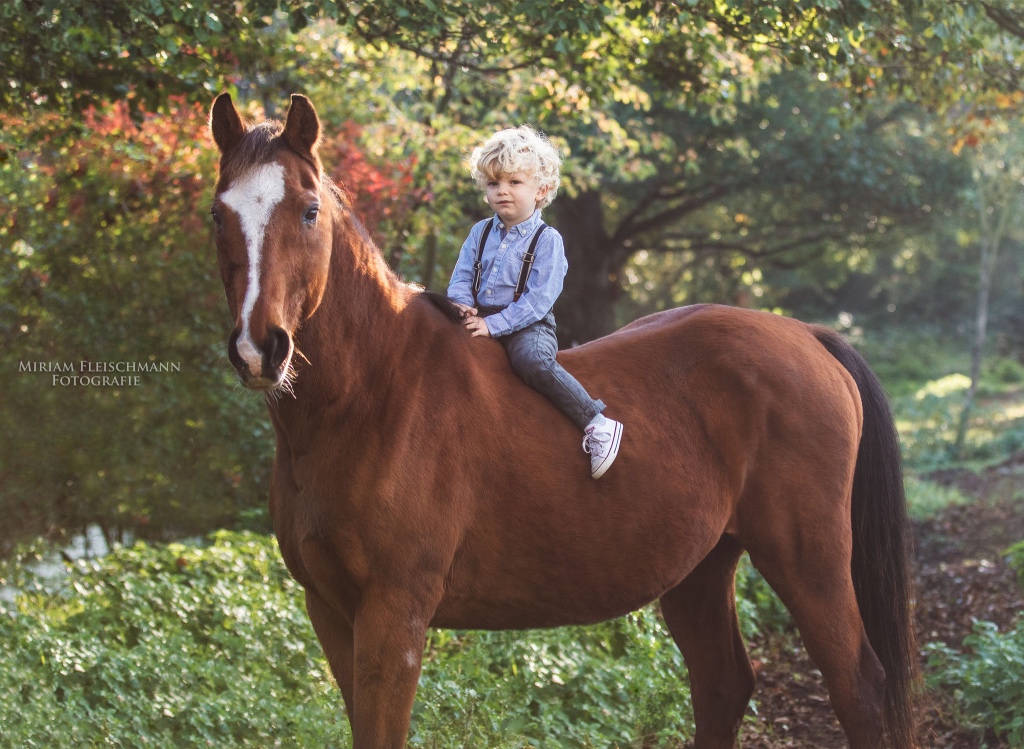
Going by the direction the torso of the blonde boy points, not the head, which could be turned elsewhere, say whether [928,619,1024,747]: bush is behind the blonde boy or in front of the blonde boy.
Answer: behind

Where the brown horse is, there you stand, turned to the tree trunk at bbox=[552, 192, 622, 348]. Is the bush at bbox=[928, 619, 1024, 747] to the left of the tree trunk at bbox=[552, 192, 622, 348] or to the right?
right

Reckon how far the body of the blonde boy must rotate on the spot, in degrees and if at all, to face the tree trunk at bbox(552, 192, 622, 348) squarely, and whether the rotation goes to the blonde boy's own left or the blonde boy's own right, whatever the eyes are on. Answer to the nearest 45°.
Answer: approximately 135° to the blonde boy's own right

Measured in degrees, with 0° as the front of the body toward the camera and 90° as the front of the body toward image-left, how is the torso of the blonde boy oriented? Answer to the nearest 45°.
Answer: approximately 45°
